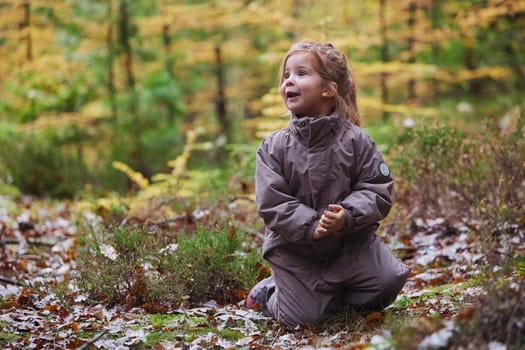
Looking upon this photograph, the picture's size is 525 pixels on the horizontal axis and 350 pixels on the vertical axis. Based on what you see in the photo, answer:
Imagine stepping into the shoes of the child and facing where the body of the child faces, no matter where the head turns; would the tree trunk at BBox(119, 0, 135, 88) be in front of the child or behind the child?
behind

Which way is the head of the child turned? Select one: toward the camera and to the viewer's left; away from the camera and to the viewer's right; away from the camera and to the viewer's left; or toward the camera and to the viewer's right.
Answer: toward the camera and to the viewer's left

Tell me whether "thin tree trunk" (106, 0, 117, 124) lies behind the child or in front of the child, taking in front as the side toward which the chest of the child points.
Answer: behind

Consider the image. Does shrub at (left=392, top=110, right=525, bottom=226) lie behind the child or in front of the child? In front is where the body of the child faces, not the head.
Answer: behind

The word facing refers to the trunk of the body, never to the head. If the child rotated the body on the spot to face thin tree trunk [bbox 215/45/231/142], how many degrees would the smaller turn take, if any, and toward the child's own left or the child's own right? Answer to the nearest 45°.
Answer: approximately 180°

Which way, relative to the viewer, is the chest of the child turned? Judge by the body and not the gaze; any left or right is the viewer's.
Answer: facing the viewer

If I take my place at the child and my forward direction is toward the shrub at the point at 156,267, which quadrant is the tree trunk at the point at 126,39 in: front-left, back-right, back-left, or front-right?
front-right

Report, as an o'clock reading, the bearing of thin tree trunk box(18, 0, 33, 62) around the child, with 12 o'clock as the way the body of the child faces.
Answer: The thin tree trunk is roughly at 5 o'clock from the child.
